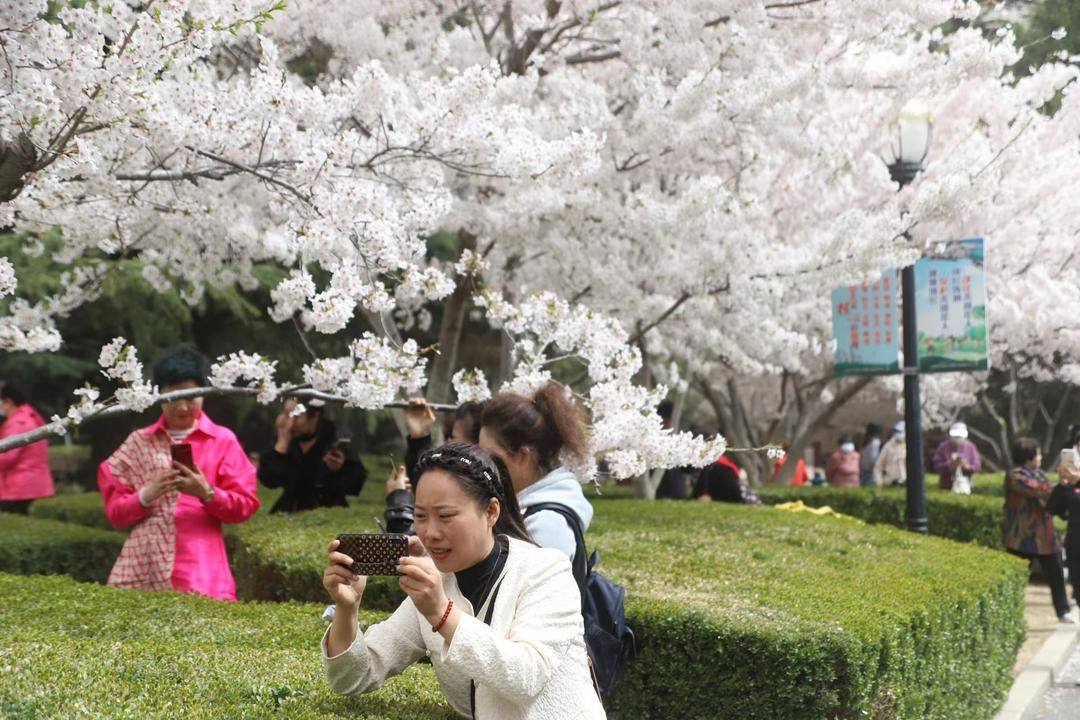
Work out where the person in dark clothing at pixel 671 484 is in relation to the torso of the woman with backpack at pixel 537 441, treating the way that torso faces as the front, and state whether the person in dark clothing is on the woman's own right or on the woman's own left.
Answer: on the woman's own right

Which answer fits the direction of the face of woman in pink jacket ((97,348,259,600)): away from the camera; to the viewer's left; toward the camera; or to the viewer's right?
toward the camera

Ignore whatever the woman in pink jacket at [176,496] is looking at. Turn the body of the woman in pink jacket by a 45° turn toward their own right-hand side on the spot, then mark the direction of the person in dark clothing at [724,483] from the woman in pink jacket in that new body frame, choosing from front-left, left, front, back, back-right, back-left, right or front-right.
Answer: back

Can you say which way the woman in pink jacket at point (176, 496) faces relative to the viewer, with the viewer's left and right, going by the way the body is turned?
facing the viewer

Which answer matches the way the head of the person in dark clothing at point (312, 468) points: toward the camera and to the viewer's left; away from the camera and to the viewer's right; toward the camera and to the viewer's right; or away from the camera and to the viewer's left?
toward the camera and to the viewer's left

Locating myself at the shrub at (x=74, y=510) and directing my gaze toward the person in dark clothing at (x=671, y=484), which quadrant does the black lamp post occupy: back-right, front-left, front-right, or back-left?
front-right

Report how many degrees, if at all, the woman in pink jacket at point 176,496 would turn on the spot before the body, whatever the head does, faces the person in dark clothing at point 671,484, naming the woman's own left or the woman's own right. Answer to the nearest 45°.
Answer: approximately 135° to the woman's own left

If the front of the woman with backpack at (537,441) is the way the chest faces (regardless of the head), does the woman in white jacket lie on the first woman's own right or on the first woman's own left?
on the first woman's own left

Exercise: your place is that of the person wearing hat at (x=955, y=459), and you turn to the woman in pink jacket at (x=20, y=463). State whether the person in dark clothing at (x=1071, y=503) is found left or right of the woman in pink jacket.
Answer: left
